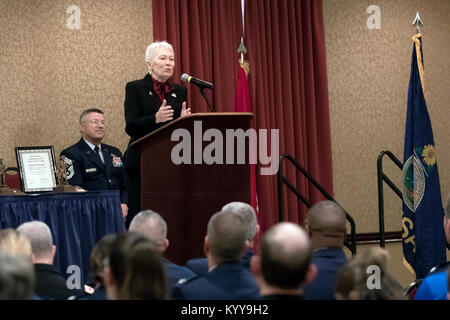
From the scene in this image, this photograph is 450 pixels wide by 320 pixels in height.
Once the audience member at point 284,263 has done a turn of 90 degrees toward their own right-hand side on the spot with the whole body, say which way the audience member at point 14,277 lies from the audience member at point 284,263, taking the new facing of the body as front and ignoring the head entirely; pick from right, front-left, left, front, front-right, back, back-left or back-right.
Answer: back-right

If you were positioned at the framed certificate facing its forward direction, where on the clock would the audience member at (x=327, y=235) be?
The audience member is roughly at 11 o'clock from the framed certificate.

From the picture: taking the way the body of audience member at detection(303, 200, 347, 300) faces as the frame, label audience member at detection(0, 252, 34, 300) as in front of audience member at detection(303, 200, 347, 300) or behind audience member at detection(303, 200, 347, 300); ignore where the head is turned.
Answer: behind

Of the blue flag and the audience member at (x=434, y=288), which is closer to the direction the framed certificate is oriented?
the audience member

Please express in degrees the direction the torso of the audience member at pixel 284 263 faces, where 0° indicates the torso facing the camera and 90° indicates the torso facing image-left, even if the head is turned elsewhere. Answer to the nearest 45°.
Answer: approximately 180°

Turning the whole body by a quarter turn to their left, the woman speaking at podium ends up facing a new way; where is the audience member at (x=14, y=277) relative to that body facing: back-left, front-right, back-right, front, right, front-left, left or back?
back-right

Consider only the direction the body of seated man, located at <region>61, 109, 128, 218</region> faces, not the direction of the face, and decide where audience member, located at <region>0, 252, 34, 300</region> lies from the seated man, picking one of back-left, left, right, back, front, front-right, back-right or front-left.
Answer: front-right

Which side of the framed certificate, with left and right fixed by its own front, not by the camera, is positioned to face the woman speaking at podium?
left

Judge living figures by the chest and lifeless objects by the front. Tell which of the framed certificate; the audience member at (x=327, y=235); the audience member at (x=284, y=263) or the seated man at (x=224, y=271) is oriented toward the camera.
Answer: the framed certificate

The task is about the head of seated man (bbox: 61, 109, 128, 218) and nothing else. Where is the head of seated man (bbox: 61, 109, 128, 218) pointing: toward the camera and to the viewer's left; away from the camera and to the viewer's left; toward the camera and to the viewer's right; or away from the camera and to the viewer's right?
toward the camera and to the viewer's right

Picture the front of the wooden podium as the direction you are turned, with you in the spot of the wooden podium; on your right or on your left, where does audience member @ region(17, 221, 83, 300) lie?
on your right

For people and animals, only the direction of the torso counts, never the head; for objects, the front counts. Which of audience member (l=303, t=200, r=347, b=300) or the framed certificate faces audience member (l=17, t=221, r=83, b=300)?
the framed certificate

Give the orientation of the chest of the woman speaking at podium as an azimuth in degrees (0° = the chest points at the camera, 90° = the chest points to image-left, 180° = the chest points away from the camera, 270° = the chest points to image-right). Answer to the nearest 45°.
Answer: approximately 315°

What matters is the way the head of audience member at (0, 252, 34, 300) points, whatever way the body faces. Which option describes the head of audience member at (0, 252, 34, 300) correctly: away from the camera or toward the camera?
away from the camera

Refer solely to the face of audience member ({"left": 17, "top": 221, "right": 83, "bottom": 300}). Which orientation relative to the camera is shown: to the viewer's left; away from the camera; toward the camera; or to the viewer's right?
away from the camera

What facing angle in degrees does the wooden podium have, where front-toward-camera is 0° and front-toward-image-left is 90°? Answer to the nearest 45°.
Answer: approximately 315°
